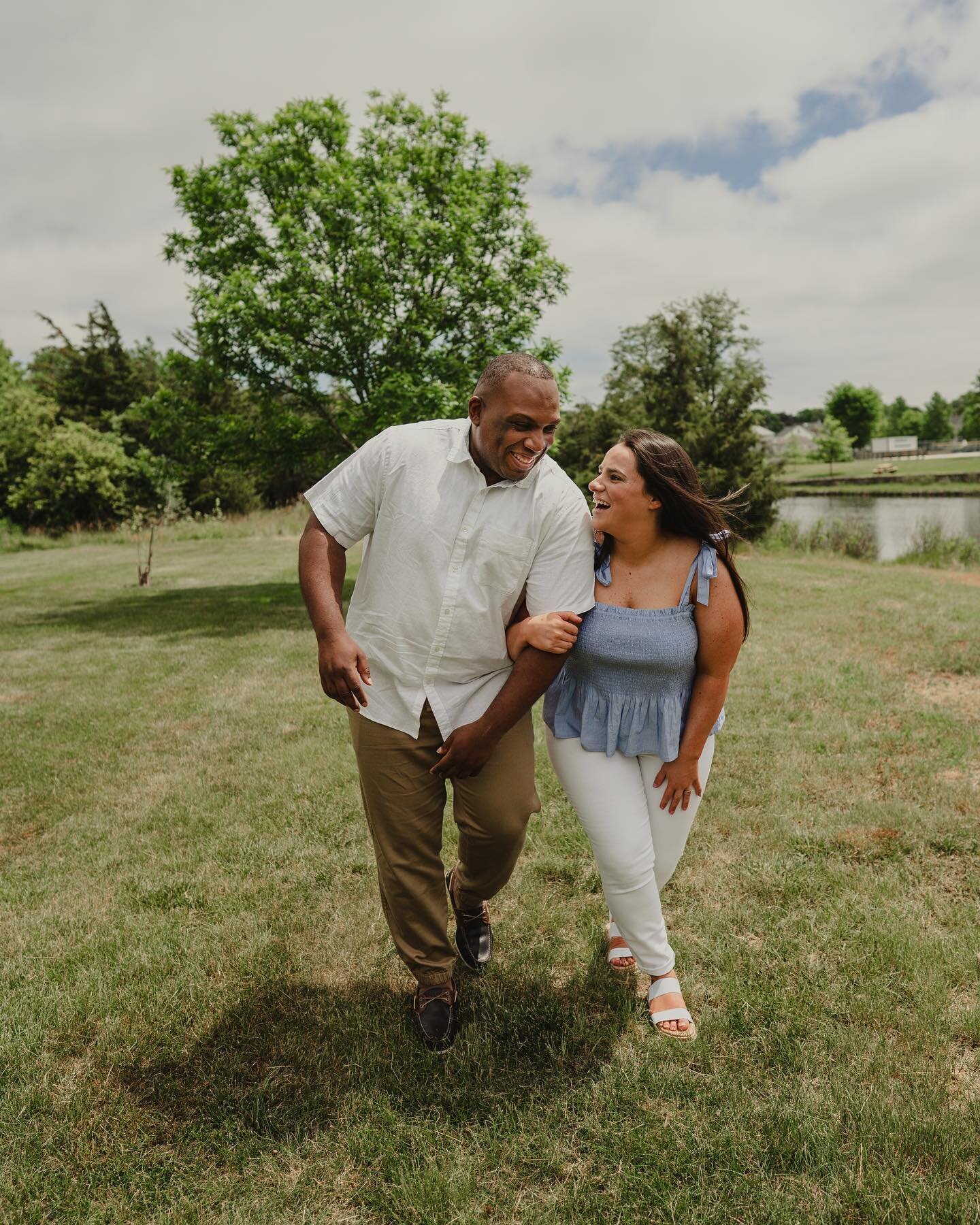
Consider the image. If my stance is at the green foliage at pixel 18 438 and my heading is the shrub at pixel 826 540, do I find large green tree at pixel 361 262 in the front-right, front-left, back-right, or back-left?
front-right

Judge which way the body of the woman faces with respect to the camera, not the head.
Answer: toward the camera

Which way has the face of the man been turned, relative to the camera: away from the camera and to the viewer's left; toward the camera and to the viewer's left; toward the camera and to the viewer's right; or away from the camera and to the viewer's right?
toward the camera and to the viewer's right

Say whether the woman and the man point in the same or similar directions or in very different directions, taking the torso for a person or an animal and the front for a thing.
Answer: same or similar directions

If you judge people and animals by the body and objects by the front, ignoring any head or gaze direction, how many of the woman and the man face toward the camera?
2

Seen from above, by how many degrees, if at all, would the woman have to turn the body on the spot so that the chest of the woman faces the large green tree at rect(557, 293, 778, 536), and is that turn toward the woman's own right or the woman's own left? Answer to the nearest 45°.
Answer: approximately 180°

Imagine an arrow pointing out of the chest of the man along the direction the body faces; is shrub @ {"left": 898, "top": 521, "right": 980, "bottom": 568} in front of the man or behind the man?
behind

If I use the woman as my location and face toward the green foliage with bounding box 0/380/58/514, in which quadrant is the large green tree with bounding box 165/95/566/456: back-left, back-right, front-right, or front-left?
front-right

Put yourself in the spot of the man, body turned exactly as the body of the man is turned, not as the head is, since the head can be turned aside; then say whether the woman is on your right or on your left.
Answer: on your left

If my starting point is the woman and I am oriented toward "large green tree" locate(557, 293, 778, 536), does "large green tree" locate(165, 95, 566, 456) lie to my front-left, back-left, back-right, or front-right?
front-left

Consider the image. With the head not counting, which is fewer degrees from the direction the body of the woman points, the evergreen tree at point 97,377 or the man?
the man

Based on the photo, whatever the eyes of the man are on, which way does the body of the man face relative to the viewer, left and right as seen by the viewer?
facing the viewer

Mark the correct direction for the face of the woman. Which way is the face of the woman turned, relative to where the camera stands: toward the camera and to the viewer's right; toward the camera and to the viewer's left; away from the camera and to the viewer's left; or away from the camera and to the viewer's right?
toward the camera and to the viewer's left

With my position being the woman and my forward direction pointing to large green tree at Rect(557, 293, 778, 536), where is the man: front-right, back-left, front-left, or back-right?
back-left
